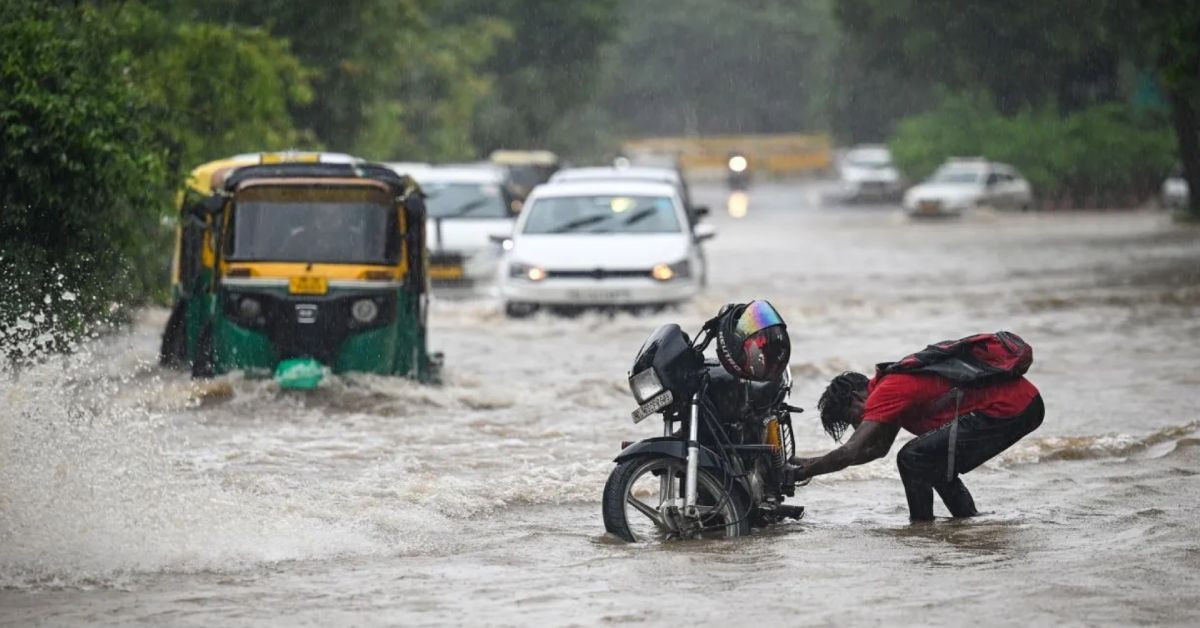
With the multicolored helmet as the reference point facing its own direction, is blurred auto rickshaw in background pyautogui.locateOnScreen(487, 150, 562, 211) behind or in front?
behind

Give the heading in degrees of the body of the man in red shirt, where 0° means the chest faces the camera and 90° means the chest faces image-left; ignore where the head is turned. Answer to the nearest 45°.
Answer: approximately 90°

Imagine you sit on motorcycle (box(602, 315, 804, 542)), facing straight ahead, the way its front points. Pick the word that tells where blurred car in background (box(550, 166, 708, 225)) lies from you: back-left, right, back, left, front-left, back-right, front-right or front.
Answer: back-right

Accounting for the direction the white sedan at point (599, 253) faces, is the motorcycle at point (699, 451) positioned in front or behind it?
in front

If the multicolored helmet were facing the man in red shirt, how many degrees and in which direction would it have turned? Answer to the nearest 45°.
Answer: approximately 90° to its left

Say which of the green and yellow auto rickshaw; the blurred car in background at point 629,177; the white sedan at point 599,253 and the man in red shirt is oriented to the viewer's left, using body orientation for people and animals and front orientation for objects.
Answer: the man in red shirt

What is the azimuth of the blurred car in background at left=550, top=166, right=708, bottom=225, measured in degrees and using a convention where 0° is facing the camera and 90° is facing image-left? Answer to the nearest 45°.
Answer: approximately 0°

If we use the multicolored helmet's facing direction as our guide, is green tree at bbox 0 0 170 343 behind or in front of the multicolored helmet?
behind

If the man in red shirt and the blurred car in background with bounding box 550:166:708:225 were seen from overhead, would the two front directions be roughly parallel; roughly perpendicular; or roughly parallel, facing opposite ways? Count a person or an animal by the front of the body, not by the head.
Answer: roughly perpendicular

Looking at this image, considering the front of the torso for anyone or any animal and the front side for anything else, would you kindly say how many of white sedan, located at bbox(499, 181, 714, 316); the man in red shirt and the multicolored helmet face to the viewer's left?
1
